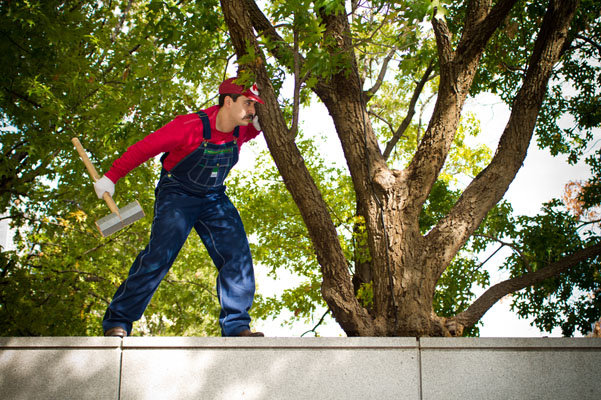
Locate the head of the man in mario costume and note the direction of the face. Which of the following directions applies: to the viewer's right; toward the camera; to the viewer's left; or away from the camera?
to the viewer's right

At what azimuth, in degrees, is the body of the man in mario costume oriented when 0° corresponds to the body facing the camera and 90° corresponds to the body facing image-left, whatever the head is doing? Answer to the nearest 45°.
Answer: approximately 315°
